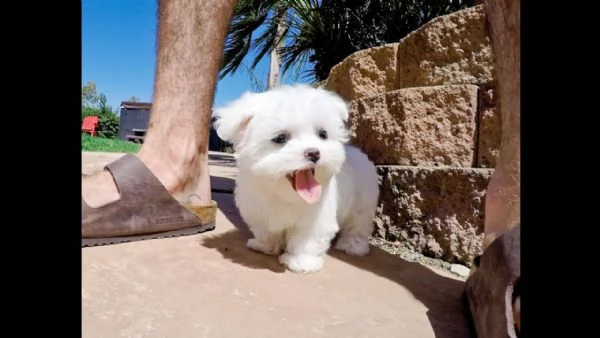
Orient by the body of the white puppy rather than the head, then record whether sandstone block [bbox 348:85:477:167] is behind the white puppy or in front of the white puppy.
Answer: behind

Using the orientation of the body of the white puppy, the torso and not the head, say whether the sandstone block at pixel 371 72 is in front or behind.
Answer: behind

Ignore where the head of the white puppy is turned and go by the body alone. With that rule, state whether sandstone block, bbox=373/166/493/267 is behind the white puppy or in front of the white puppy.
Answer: behind

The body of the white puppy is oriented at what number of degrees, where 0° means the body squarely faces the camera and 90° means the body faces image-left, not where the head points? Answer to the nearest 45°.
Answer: approximately 45°

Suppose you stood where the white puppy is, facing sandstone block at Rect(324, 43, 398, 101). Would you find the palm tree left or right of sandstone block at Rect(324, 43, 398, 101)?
left

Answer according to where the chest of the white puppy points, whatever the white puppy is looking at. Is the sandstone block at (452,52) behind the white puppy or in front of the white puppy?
behind

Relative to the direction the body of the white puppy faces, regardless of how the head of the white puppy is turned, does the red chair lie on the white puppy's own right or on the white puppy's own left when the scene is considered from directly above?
on the white puppy's own right
